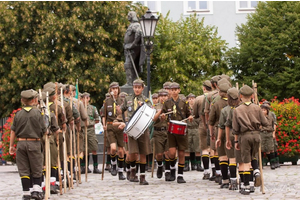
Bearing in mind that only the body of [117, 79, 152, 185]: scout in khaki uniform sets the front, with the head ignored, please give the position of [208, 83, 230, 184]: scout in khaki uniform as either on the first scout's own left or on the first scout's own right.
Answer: on the first scout's own left

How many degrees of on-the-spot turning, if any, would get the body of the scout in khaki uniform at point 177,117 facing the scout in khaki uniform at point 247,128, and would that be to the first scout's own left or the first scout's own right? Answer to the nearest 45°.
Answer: approximately 45° to the first scout's own left

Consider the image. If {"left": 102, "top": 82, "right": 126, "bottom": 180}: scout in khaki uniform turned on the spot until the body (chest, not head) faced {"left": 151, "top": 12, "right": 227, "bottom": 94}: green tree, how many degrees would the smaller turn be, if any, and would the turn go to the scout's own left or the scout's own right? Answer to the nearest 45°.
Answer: approximately 180°

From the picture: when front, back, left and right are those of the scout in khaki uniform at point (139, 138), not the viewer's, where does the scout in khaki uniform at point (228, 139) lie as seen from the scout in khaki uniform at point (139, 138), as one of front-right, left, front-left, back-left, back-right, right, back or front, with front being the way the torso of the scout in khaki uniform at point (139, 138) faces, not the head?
front-left

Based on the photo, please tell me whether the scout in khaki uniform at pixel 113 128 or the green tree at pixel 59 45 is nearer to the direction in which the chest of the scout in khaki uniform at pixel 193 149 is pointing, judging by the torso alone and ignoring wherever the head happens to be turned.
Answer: the scout in khaki uniform

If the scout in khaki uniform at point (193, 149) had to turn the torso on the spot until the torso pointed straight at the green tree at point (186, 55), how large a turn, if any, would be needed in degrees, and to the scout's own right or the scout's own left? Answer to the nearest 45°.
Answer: approximately 180°

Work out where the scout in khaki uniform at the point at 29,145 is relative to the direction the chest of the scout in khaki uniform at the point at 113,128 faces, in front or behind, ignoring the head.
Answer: in front

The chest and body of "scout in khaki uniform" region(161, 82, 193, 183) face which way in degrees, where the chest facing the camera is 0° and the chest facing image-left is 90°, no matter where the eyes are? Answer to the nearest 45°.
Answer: approximately 0°

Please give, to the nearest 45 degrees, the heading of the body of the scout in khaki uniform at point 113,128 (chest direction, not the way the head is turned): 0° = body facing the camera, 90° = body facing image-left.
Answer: approximately 0°

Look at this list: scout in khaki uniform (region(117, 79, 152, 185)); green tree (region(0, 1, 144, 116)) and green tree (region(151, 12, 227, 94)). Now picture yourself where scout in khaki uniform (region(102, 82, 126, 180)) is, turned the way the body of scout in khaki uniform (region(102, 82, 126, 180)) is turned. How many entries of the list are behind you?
2
